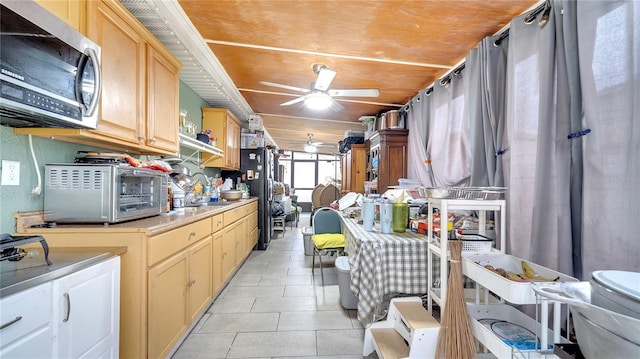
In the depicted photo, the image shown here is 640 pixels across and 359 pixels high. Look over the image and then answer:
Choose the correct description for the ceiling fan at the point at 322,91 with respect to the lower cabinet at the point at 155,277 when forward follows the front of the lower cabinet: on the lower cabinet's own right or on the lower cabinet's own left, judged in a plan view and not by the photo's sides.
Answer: on the lower cabinet's own left

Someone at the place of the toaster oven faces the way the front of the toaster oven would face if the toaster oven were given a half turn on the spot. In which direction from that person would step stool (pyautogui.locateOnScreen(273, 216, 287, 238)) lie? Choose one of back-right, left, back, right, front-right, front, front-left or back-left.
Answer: right

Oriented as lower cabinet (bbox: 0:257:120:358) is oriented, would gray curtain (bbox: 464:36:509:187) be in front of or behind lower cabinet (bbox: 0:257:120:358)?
in front

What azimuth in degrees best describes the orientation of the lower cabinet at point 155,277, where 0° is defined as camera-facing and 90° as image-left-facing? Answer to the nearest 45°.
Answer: approximately 315°

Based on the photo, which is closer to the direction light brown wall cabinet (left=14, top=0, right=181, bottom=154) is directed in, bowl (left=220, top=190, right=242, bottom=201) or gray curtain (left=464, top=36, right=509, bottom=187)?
the gray curtain

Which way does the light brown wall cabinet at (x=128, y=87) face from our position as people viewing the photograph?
facing the viewer and to the right of the viewer

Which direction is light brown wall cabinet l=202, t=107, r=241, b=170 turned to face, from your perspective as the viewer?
facing to the right of the viewer

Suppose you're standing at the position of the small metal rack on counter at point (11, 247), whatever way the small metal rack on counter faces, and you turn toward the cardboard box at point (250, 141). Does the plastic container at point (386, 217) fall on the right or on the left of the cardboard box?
right

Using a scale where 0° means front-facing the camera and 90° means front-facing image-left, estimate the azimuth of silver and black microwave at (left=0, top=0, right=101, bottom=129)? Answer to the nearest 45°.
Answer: approximately 315°

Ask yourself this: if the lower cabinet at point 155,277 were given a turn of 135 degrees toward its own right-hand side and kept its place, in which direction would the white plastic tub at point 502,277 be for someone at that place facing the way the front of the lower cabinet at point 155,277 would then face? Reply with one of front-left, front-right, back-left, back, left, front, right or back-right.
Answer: back-left
